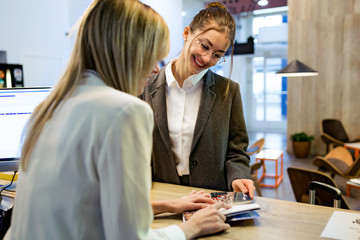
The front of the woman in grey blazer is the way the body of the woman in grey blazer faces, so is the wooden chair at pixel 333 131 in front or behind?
behind

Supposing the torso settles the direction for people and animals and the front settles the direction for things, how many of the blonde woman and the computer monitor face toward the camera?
1

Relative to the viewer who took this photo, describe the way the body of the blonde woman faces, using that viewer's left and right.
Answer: facing away from the viewer and to the right of the viewer

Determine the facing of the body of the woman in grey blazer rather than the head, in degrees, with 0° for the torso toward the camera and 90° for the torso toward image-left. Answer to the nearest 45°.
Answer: approximately 0°
